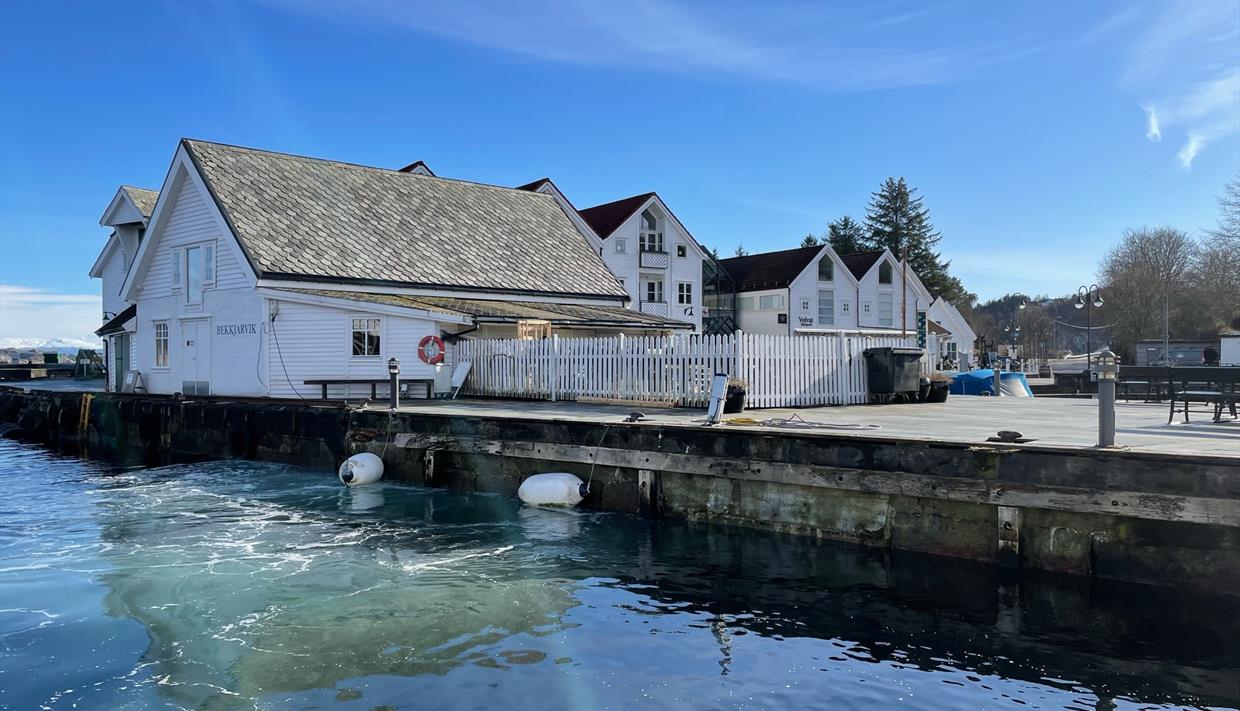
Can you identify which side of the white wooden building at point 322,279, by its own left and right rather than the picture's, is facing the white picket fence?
left

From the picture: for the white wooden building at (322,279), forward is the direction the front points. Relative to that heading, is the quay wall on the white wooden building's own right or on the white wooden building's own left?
on the white wooden building's own left

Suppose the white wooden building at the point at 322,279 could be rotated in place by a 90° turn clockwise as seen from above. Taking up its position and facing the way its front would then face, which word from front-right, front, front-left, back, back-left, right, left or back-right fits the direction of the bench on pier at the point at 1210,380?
back

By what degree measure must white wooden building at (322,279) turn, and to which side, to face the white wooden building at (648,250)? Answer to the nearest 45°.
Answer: approximately 180°

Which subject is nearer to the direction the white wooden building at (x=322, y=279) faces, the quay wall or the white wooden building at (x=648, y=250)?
the quay wall

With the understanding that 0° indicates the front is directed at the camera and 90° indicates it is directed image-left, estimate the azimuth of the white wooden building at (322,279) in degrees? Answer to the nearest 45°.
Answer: approximately 45°

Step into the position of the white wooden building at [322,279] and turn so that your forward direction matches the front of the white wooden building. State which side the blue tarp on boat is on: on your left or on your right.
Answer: on your left

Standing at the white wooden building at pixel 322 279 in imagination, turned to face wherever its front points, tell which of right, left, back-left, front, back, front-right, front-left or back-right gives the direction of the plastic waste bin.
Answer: left
